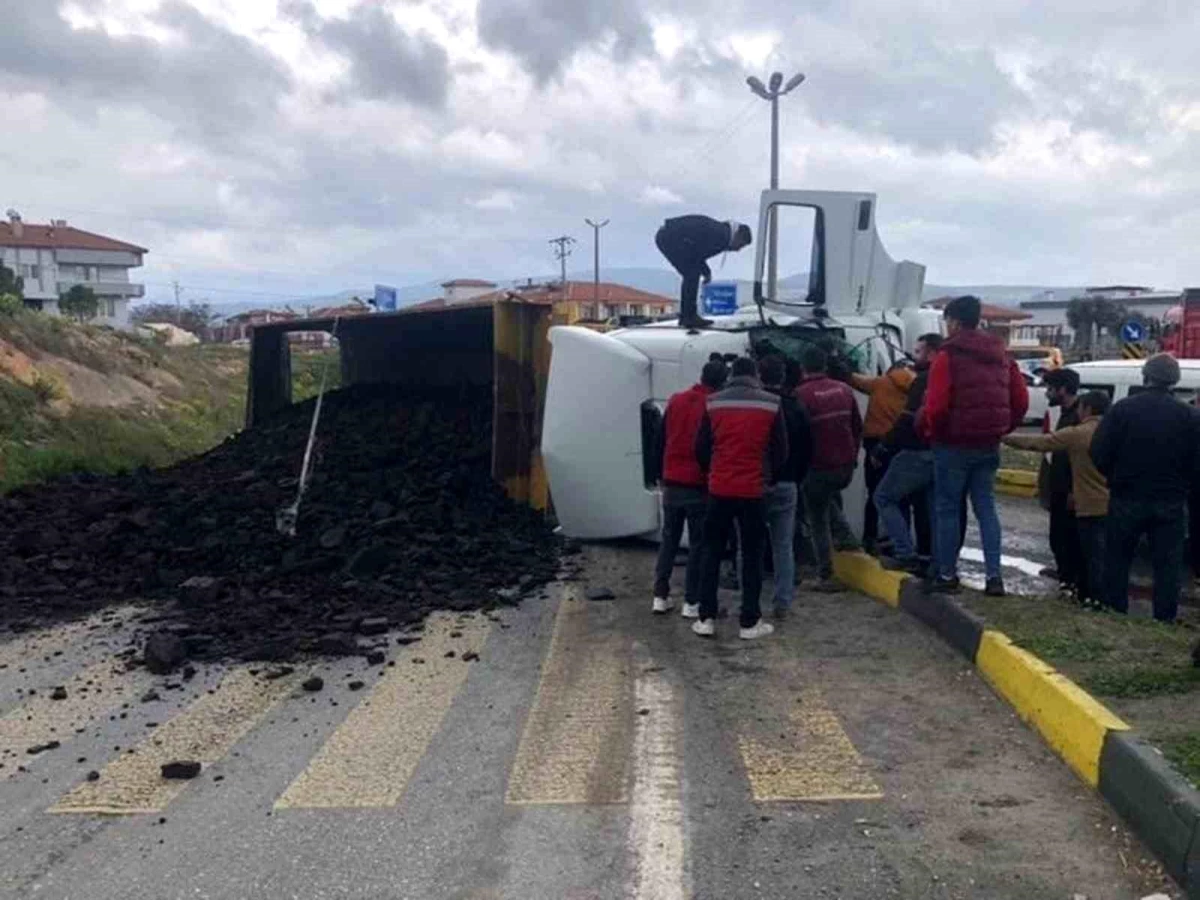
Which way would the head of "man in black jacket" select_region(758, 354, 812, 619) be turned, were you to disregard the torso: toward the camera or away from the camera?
away from the camera

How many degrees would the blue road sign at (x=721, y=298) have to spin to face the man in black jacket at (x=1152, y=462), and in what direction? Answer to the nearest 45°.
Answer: approximately 45° to its left

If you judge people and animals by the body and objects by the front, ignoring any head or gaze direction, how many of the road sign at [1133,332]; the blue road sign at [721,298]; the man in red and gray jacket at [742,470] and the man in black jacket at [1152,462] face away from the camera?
2

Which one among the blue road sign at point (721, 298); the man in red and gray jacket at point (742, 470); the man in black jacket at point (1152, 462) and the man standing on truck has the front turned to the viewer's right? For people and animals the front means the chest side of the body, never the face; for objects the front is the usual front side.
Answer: the man standing on truck

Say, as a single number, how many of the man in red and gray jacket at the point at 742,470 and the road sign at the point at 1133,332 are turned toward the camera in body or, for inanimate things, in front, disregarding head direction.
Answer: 1

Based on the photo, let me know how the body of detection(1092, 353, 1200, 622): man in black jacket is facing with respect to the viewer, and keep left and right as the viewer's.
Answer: facing away from the viewer

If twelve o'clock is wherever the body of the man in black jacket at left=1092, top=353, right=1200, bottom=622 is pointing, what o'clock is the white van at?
The white van is roughly at 12 o'clock from the man in black jacket.

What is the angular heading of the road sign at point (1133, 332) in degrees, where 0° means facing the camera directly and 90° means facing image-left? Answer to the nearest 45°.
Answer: approximately 0°

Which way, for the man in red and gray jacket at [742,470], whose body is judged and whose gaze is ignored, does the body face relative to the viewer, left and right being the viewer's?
facing away from the viewer

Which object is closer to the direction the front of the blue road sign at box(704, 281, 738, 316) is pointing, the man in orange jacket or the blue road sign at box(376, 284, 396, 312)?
the man in orange jacket

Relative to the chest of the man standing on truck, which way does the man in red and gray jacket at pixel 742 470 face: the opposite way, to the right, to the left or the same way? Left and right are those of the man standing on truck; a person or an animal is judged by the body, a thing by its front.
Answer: to the left

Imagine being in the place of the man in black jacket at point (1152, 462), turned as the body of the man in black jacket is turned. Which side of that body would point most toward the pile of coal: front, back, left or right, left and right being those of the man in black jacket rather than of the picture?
left

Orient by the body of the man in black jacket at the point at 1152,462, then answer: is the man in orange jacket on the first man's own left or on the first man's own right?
on the first man's own left

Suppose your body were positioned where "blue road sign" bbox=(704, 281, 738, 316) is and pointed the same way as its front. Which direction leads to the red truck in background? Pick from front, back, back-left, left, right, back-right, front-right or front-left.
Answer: back-left
